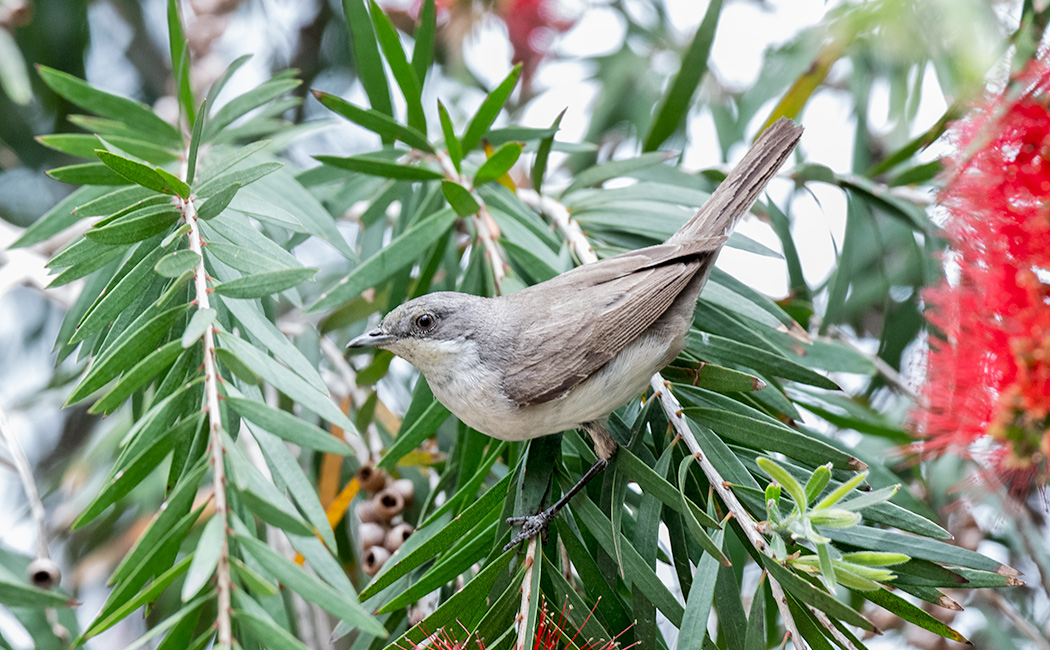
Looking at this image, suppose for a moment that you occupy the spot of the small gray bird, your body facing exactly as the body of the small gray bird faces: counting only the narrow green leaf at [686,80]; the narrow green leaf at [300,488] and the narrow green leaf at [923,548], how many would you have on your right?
1

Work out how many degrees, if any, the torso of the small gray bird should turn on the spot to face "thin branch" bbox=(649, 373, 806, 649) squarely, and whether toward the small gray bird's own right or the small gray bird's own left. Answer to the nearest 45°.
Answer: approximately 135° to the small gray bird's own left

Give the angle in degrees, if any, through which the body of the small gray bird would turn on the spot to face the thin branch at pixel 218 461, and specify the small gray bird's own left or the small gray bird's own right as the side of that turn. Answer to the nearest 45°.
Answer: approximately 45° to the small gray bird's own left

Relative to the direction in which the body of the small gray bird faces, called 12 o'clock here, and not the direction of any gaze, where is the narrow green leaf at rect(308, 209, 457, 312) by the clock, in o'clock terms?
The narrow green leaf is roughly at 12 o'clock from the small gray bird.

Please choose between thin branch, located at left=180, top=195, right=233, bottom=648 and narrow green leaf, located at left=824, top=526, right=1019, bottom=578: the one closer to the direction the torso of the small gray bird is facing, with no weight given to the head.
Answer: the thin branch

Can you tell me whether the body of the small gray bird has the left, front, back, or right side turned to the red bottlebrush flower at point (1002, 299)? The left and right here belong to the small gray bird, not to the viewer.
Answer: back

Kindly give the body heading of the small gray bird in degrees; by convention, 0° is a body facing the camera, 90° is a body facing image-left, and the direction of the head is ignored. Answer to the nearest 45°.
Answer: approximately 90°
